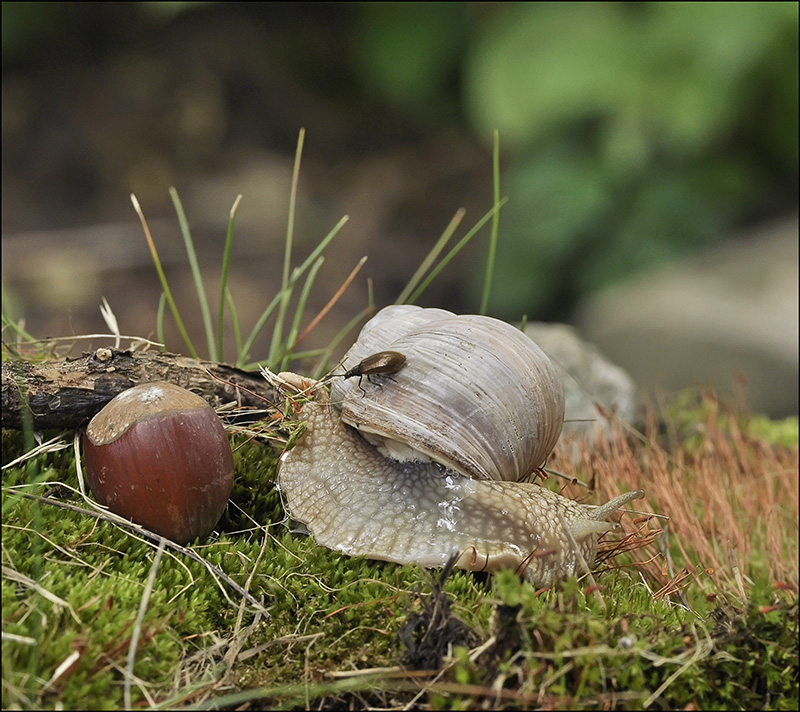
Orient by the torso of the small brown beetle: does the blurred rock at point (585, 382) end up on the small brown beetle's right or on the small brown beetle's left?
on the small brown beetle's right

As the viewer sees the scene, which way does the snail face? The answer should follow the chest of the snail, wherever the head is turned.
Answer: to the viewer's right

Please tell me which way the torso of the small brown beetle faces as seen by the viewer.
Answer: to the viewer's left

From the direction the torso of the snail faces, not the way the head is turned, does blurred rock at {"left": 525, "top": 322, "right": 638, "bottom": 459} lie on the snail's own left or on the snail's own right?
on the snail's own left

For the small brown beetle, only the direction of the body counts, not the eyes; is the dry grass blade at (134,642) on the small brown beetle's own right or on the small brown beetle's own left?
on the small brown beetle's own left

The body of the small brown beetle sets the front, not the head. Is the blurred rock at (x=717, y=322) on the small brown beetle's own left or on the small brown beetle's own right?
on the small brown beetle's own right

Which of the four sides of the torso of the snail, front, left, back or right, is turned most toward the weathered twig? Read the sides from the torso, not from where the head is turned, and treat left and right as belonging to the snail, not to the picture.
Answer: back
